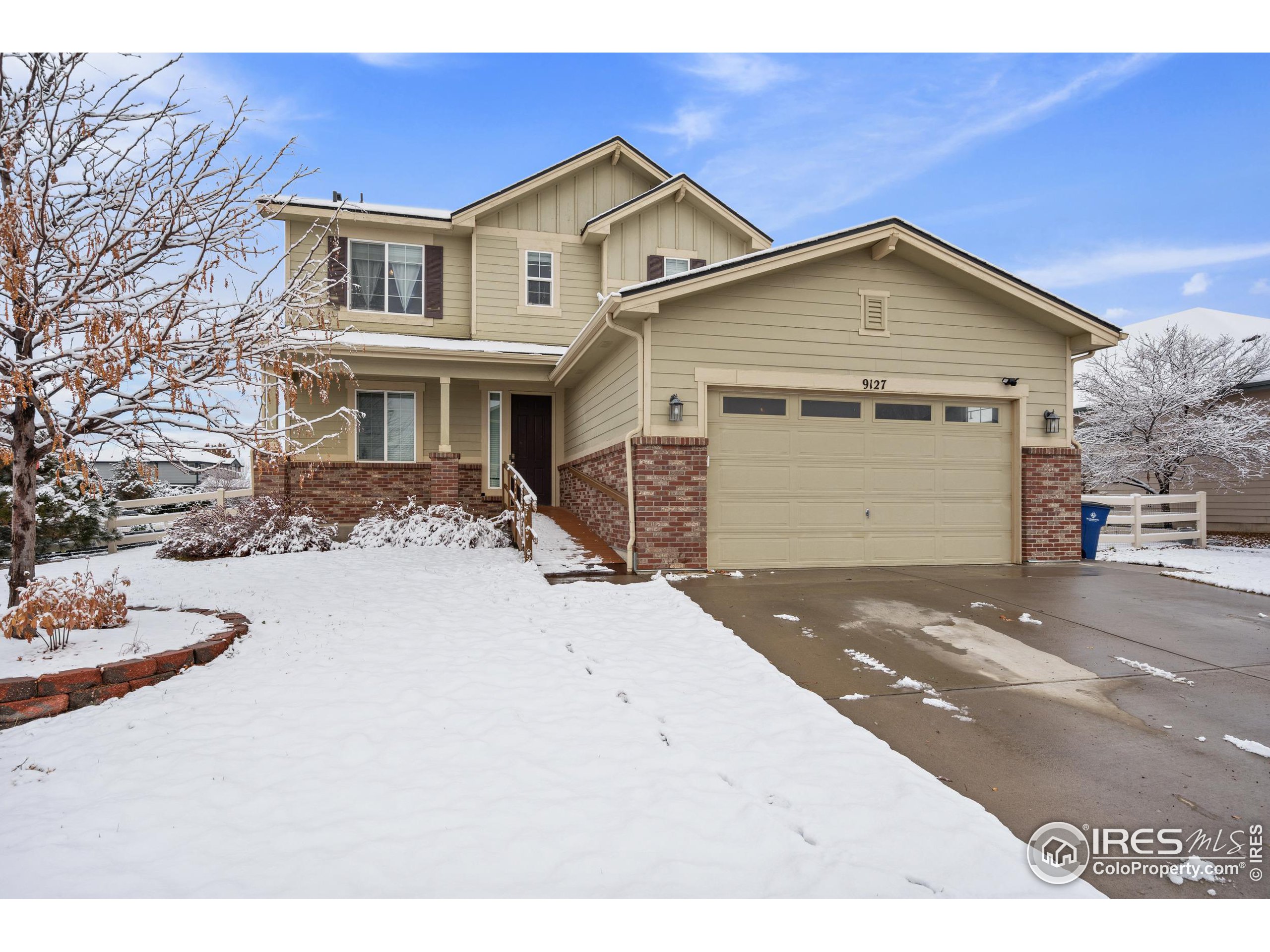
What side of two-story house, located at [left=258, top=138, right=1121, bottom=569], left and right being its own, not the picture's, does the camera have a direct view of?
front

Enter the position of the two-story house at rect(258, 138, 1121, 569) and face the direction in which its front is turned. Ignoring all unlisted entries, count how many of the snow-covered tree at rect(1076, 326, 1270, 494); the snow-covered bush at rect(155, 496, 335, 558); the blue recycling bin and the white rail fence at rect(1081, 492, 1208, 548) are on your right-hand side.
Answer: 1

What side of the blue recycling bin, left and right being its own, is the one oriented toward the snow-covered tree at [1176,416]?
left

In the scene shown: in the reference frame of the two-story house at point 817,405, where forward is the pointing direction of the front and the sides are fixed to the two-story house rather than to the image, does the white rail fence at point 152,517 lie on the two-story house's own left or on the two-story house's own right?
on the two-story house's own right

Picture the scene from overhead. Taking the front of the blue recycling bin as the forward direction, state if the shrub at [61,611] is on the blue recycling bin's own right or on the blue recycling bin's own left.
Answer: on the blue recycling bin's own right

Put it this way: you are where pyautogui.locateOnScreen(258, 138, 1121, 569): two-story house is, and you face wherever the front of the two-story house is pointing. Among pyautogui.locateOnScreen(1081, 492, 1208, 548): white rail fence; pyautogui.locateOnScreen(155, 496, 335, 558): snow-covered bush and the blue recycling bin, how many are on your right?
1

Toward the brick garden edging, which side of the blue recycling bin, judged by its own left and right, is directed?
right
